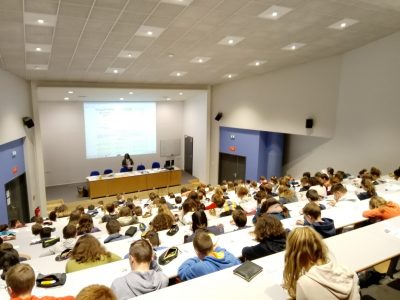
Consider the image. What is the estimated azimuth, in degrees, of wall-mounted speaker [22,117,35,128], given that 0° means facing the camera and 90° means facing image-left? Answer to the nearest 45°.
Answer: approximately 315°

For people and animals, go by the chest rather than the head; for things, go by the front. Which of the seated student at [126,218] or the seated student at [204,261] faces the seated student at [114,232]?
the seated student at [204,261]

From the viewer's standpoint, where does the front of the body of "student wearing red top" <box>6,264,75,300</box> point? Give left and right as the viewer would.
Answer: facing away from the viewer

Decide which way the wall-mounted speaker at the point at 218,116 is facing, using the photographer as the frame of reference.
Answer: facing the viewer and to the left of the viewer

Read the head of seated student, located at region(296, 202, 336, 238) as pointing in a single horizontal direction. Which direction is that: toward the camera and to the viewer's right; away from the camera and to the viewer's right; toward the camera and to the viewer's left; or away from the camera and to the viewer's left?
away from the camera and to the viewer's left

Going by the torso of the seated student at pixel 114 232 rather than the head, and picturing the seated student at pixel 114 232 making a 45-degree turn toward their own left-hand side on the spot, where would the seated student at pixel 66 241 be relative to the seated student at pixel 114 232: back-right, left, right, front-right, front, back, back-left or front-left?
front

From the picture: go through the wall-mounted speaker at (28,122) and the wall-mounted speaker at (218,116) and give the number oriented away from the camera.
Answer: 0

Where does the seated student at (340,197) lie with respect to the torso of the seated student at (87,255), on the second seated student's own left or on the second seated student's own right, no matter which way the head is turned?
on the second seated student's own right

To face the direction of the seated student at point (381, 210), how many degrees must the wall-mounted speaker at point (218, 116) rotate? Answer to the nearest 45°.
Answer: approximately 45° to its left

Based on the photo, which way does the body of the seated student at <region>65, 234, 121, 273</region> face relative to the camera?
away from the camera

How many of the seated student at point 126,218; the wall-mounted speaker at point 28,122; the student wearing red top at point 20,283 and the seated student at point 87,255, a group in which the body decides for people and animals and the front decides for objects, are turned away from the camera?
3

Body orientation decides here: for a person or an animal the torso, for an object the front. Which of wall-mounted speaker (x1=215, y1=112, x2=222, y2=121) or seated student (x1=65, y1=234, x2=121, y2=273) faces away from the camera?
the seated student

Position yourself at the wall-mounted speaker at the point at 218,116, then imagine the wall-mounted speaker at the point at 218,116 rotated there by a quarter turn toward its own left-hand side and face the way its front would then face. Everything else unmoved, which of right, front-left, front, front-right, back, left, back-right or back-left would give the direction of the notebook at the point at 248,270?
front-right

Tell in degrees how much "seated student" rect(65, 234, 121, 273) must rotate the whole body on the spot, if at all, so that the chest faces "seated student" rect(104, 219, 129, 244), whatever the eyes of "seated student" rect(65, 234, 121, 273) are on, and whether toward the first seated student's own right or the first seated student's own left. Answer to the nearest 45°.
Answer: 0° — they already face them

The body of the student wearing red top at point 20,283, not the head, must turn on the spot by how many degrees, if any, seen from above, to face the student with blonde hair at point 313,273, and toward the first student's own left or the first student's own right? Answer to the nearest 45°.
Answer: approximately 135° to the first student's own right

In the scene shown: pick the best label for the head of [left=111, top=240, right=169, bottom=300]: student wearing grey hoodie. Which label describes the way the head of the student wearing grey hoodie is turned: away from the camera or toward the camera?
away from the camera
